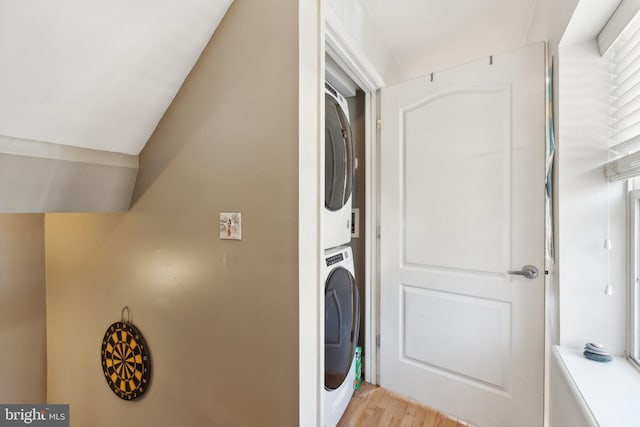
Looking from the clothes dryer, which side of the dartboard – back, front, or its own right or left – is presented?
left

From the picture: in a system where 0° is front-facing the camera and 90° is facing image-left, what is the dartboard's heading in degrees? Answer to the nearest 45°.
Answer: approximately 45°

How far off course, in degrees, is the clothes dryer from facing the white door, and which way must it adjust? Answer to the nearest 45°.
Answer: approximately 45° to its left

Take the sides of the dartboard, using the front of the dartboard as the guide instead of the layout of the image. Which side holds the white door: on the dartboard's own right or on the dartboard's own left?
on the dartboard's own left

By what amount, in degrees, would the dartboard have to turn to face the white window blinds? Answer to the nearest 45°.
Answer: approximately 90° to its left

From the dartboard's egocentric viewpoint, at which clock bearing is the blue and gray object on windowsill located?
The blue and gray object on windowsill is roughly at 9 o'clock from the dartboard.

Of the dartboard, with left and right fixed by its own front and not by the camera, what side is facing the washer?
left
